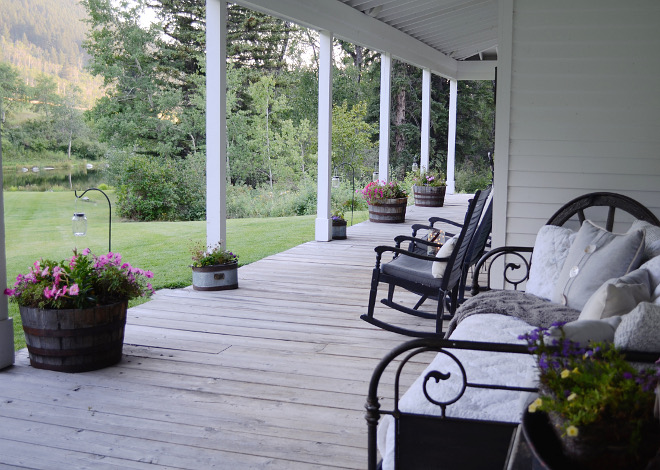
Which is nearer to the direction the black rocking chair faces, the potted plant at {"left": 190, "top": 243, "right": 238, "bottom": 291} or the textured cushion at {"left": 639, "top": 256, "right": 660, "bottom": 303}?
the potted plant

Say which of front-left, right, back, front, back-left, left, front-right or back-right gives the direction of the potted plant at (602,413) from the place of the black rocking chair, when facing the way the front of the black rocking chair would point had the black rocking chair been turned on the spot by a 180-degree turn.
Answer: front-right

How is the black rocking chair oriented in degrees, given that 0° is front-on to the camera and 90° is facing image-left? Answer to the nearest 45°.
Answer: approximately 135°

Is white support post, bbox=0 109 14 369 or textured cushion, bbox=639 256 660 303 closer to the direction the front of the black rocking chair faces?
the white support post

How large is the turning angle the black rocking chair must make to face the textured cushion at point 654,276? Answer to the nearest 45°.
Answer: approximately 180°

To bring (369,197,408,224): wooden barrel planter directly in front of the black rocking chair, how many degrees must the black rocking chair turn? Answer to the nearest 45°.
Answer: approximately 45° to its right

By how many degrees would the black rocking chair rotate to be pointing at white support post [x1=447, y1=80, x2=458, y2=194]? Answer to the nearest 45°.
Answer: approximately 45° to its right

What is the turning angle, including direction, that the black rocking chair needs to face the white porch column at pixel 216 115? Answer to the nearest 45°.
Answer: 0° — it already faces it

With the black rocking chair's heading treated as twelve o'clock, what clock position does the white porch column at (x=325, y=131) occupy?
The white porch column is roughly at 1 o'clock from the black rocking chair.

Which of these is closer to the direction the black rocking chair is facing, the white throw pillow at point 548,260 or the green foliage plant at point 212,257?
the green foliage plant

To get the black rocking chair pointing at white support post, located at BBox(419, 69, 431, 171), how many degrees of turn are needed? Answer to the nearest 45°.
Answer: approximately 45° to its right

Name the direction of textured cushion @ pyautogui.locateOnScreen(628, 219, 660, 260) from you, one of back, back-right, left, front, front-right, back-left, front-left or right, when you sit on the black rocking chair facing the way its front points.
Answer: back

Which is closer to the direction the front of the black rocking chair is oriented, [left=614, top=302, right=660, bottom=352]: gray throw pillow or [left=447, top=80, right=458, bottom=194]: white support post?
the white support post
